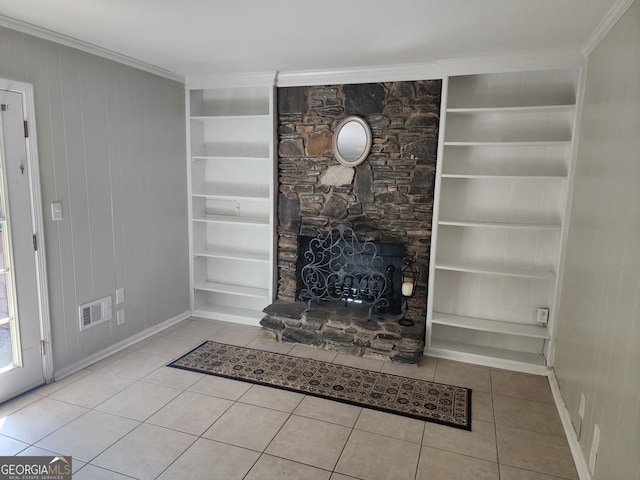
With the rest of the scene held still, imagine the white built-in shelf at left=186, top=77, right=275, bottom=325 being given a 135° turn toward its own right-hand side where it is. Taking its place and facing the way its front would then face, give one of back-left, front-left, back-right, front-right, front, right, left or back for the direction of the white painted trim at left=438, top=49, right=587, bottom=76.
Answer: back-right

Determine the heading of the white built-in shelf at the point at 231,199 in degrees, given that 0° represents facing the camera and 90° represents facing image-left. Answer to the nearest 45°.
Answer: approximately 45°

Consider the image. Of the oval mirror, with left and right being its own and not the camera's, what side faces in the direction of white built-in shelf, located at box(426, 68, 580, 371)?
left

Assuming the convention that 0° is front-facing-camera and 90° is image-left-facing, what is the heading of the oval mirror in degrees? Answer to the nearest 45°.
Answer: approximately 0°

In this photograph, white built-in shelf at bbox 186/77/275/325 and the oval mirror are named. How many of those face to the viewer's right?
0
